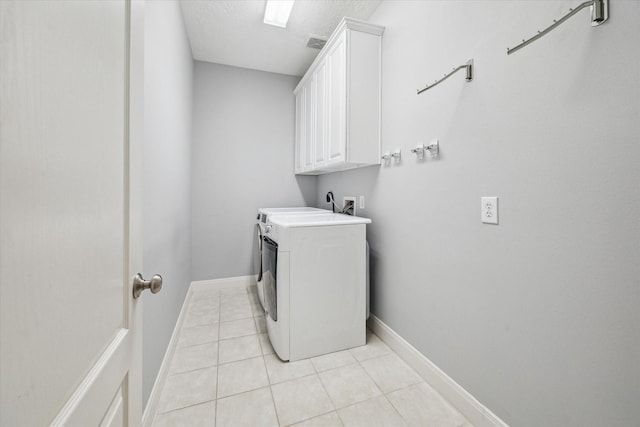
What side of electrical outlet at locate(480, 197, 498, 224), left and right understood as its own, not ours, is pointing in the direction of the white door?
front

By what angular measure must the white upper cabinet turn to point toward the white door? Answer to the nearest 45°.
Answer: approximately 90° to its left

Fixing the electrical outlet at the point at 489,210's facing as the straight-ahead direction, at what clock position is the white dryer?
The white dryer is roughly at 2 o'clock from the electrical outlet.

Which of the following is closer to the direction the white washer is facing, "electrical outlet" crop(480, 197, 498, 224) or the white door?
the white door

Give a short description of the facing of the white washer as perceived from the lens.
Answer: facing to the left of the viewer

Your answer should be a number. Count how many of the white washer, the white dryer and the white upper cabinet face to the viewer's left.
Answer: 3

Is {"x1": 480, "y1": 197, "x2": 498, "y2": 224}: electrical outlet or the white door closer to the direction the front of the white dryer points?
the white door

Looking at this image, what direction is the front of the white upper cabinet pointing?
to the viewer's left

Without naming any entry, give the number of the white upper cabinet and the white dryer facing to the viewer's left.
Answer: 2

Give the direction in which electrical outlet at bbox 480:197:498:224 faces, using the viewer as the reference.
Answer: facing the viewer and to the left of the viewer

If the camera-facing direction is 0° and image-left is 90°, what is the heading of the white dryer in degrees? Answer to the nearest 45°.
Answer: approximately 90°

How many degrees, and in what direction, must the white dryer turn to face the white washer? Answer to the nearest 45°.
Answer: approximately 135° to its left
